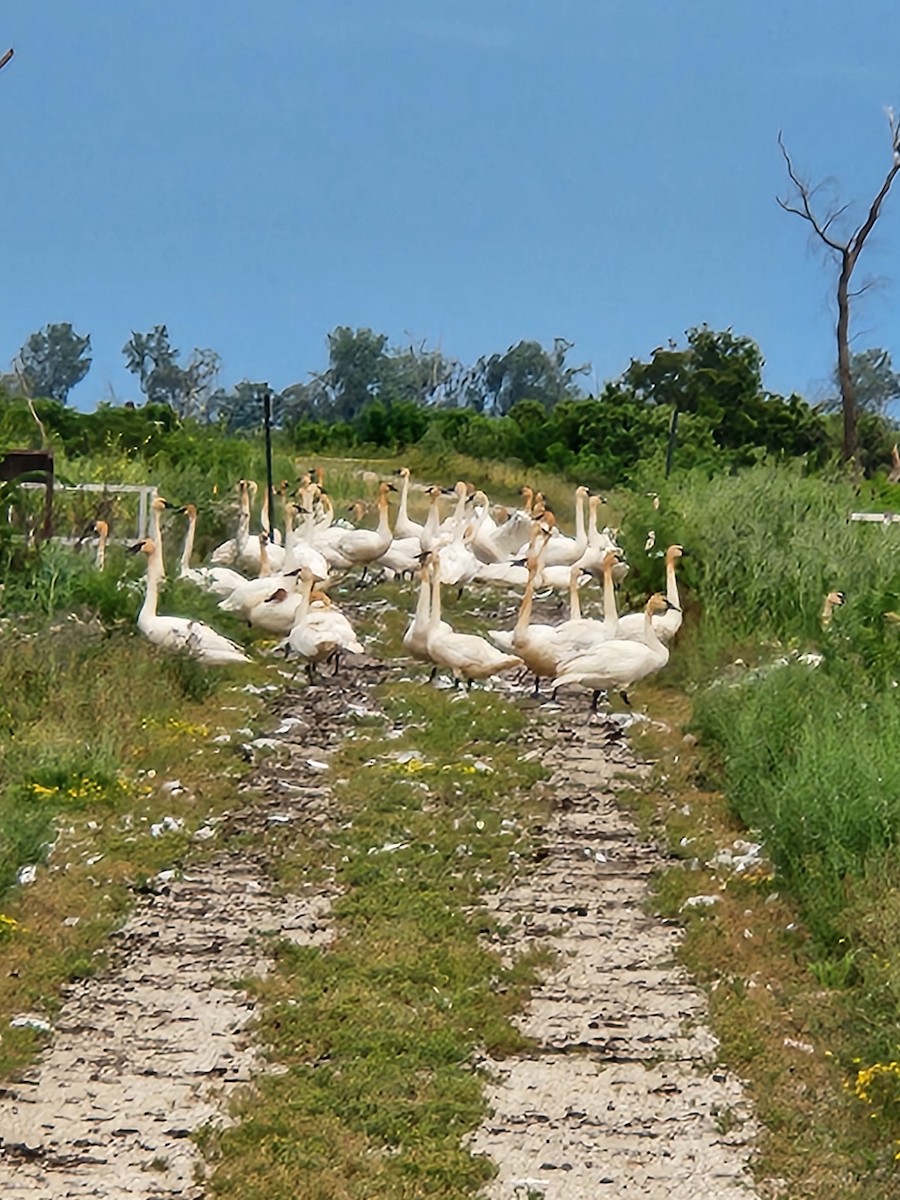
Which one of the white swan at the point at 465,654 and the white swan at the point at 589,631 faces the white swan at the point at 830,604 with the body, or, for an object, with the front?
the white swan at the point at 589,631

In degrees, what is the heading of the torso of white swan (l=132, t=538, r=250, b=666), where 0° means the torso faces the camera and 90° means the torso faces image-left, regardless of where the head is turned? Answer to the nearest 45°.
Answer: approximately 90°

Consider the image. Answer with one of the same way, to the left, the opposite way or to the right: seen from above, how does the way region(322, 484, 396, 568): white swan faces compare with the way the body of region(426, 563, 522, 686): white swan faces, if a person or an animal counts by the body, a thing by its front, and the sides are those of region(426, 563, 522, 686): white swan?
the opposite way

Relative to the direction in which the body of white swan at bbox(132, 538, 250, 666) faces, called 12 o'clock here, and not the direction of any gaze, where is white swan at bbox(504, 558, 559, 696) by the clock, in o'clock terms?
white swan at bbox(504, 558, 559, 696) is roughly at 6 o'clock from white swan at bbox(132, 538, 250, 666).

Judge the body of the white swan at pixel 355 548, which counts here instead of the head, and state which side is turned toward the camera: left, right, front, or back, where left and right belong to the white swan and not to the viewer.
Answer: right

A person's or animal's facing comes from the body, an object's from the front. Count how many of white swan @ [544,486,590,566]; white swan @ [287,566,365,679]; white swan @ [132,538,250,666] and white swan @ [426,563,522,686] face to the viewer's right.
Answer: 1

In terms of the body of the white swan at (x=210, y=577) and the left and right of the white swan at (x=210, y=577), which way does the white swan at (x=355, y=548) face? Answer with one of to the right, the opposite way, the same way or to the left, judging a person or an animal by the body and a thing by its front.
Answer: the opposite way

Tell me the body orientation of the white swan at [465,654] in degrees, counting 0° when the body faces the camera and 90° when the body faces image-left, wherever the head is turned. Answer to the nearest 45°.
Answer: approximately 90°

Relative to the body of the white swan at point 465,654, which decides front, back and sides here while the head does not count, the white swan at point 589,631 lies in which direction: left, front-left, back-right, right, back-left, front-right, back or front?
back

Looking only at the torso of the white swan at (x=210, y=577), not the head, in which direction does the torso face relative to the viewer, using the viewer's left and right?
facing to the left of the viewer

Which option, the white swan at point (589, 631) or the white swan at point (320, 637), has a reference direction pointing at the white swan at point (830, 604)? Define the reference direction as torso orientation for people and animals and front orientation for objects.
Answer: the white swan at point (589, 631)

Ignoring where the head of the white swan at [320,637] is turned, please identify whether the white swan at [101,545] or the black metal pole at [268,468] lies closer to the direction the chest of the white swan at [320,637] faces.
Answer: the white swan

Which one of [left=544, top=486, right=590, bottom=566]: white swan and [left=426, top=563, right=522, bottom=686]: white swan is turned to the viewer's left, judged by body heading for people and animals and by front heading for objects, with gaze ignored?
[left=426, top=563, right=522, bottom=686]: white swan

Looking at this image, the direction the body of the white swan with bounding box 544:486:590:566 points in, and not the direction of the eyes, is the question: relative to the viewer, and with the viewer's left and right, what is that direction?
facing to the right of the viewer

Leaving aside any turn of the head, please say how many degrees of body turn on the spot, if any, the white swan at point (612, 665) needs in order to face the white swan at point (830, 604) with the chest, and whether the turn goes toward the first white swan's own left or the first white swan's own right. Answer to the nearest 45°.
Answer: approximately 45° to the first white swan's own left
